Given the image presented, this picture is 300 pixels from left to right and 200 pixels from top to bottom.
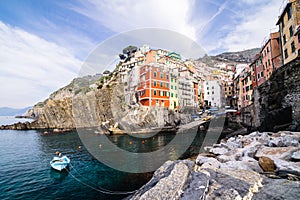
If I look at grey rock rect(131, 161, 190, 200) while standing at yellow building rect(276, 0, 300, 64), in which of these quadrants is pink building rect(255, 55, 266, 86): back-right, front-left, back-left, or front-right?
back-right

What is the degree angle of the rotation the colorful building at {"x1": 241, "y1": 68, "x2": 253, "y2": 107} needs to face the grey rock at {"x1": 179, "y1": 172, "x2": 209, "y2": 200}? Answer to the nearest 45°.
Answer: approximately 45° to its left

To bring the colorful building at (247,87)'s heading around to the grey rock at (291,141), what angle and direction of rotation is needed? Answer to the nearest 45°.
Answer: approximately 45° to its left

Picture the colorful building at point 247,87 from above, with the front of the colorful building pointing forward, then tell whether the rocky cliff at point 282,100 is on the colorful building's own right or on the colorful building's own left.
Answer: on the colorful building's own left

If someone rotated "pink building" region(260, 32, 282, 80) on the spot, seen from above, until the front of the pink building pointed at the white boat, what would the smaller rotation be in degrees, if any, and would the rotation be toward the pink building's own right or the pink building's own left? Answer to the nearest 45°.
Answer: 0° — it already faces it

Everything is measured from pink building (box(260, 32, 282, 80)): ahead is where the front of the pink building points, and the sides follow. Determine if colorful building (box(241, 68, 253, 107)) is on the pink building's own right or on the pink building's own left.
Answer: on the pink building's own right
